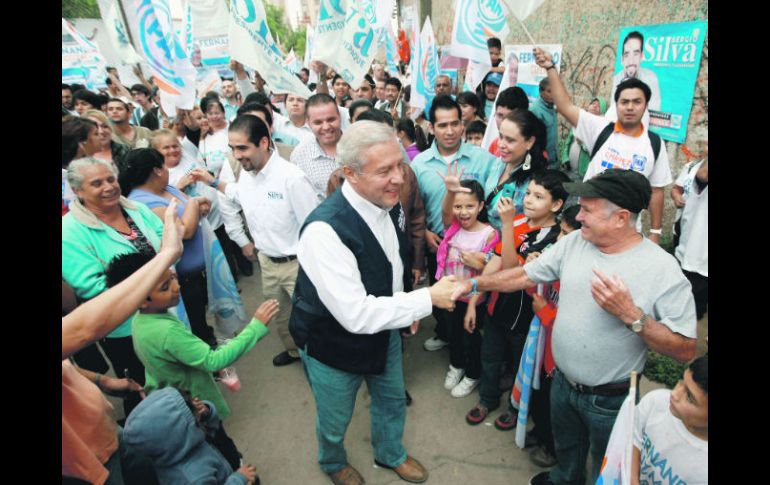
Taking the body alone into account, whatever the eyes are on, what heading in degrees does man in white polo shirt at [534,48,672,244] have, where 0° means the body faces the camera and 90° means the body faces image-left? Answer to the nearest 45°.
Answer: approximately 0°

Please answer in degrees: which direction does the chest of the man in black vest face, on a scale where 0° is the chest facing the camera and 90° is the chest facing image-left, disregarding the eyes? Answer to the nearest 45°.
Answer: approximately 315°

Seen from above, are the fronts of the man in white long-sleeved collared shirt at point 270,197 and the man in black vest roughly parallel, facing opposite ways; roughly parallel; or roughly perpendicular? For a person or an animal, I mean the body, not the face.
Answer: roughly perpendicular

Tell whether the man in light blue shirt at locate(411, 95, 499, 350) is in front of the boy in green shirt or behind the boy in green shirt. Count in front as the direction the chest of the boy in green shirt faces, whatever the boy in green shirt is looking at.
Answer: in front

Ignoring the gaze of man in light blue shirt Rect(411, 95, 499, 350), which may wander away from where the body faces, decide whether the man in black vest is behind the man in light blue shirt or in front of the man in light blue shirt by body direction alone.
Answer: in front

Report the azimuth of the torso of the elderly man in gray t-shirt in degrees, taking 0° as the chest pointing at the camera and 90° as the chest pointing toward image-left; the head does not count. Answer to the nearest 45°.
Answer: approximately 45°

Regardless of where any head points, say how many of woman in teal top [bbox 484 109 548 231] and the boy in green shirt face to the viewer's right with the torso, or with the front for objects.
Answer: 1

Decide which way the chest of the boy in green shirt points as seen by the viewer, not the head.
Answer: to the viewer's right
